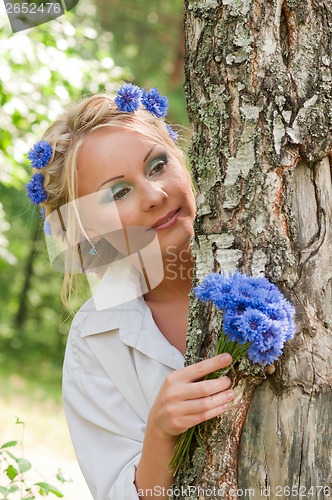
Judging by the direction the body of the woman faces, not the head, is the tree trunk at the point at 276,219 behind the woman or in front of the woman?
in front

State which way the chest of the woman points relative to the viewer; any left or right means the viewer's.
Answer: facing the viewer and to the right of the viewer
